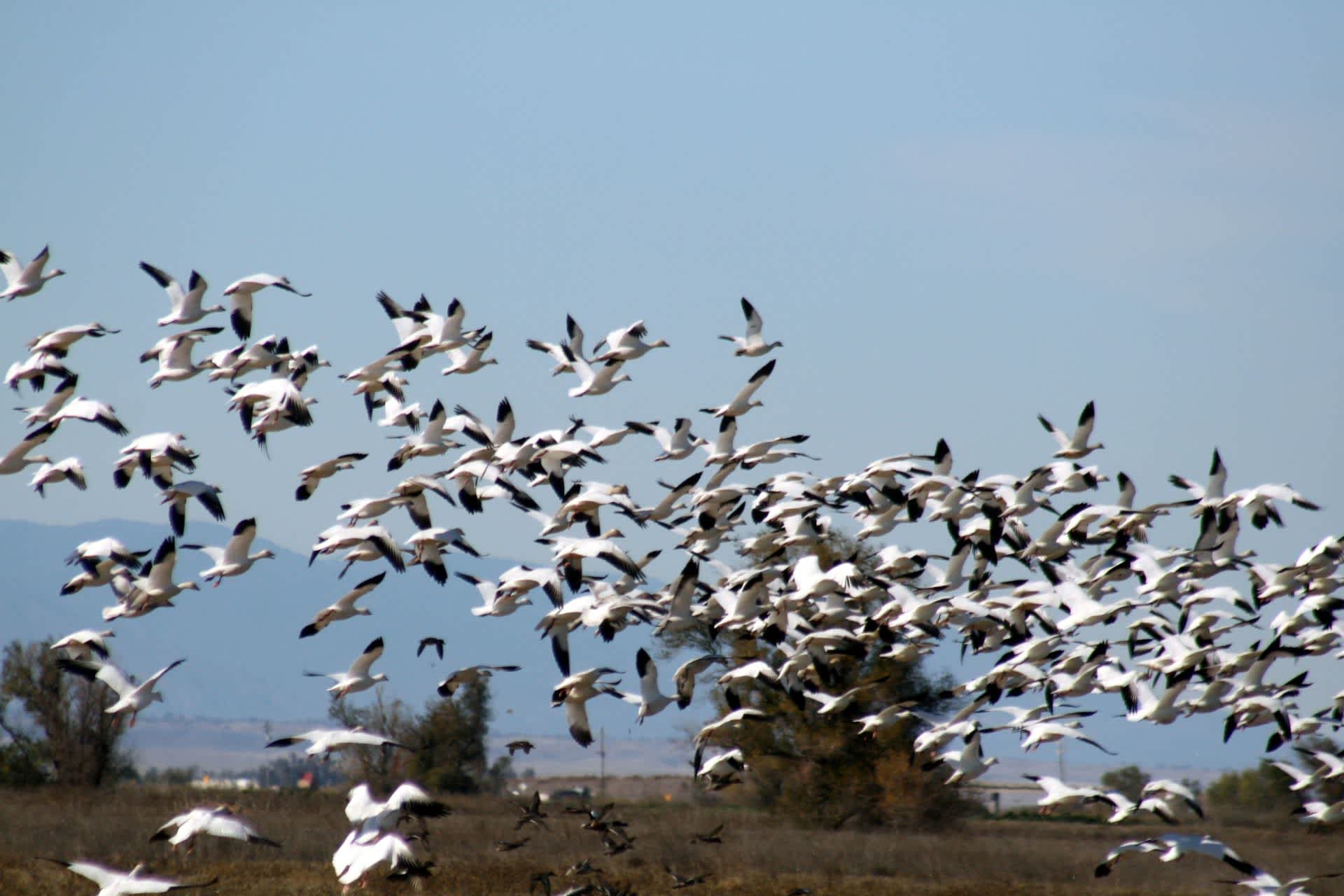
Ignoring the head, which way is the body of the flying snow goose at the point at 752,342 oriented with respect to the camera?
to the viewer's right

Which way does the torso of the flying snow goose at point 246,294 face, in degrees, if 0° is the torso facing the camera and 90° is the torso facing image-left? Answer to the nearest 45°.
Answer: approximately 270°

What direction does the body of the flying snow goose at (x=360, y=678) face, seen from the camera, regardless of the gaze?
to the viewer's right

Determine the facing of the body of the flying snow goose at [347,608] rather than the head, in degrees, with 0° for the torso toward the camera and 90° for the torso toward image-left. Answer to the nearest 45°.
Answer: approximately 270°

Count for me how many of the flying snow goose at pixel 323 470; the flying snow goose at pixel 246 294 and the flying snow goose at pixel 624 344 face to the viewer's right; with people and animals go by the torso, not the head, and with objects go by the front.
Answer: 3

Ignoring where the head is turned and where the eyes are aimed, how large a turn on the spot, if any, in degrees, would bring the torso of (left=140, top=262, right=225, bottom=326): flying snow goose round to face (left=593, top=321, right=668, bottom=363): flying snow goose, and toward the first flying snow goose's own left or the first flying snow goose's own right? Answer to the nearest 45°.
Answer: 0° — it already faces it

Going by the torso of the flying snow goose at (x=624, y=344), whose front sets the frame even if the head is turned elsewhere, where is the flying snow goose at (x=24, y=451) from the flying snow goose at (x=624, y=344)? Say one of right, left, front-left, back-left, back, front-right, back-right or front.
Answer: back

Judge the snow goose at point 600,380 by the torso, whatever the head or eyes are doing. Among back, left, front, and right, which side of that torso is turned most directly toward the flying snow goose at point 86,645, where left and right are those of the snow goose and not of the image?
back

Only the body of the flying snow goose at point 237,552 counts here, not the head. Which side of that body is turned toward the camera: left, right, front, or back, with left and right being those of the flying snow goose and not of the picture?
right

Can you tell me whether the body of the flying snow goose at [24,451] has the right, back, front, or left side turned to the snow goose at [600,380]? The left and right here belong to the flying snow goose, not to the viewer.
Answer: front

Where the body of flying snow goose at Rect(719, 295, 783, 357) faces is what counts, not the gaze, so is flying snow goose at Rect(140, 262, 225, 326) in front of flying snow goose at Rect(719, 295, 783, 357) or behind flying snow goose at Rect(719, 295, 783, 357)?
behind

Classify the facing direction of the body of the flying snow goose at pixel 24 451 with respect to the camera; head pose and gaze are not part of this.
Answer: to the viewer's right

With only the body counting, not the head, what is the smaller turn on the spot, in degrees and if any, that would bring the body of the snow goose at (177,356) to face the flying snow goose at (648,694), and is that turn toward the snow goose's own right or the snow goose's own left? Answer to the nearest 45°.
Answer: approximately 45° to the snow goose's own right

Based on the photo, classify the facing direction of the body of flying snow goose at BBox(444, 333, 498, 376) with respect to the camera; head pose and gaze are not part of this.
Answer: to the viewer's right
